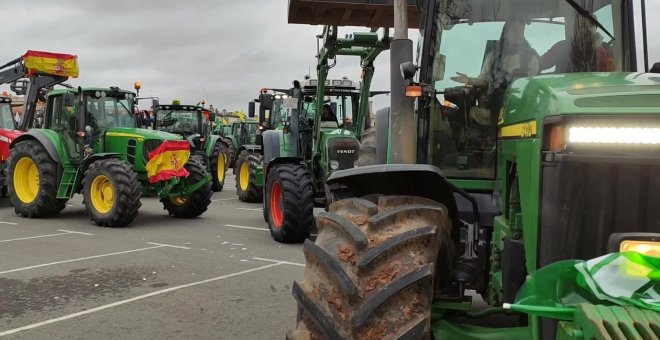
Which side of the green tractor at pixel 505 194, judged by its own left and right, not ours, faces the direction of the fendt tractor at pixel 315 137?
back

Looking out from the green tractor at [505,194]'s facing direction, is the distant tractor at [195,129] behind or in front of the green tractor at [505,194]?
behind

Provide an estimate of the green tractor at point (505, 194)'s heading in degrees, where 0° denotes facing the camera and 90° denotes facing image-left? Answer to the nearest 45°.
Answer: approximately 315°

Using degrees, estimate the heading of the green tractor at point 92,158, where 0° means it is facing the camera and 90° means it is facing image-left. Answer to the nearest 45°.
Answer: approximately 315°

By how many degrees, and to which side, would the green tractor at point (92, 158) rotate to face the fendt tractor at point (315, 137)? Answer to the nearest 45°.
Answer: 0° — it already faces it

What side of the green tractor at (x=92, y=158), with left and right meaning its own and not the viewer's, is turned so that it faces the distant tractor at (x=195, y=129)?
left
